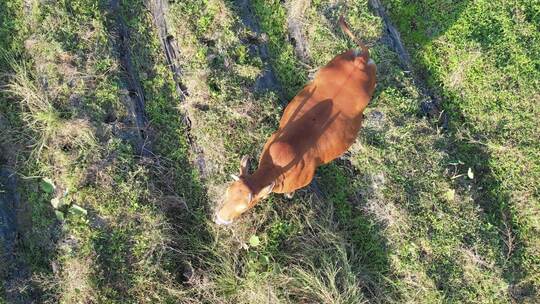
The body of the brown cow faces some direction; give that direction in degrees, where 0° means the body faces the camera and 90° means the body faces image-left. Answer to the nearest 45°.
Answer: approximately 45°
